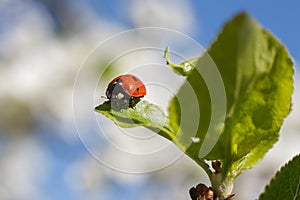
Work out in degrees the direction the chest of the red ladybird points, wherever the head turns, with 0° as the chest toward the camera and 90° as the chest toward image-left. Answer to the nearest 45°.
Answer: approximately 45°
